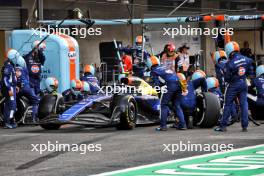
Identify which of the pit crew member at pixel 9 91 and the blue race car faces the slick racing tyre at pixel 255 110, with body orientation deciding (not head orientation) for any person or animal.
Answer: the pit crew member

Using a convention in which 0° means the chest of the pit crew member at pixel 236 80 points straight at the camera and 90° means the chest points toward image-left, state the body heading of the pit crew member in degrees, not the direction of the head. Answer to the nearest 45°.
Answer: approximately 135°

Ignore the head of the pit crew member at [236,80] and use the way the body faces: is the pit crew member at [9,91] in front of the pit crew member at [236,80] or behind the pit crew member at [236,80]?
in front

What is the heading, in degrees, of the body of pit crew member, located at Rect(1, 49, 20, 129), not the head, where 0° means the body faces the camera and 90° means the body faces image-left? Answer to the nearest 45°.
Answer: approximately 270°

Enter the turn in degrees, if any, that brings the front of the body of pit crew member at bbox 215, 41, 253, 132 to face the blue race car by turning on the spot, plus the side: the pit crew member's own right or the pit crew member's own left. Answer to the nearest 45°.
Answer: approximately 45° to the pit crew member's own left

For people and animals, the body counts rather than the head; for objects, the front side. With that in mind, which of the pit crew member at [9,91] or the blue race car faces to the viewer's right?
the pit crew member

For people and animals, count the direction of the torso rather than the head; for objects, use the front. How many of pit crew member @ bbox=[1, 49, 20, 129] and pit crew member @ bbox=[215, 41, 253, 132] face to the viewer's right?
1
